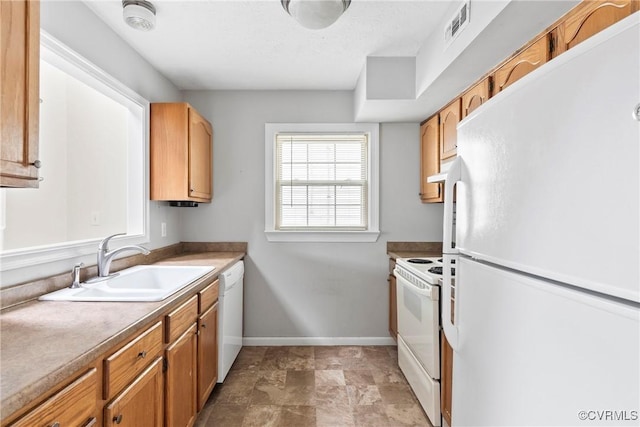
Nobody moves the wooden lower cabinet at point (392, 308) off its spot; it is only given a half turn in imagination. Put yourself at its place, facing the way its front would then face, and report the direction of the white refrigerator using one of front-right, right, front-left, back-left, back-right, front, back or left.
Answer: right

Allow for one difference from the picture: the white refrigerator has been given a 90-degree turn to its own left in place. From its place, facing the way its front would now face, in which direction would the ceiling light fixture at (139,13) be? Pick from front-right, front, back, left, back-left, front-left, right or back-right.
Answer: back-right

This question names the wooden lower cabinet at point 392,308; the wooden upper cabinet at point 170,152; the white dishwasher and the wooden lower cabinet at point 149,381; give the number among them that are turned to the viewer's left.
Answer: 1

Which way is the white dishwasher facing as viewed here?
to the viewer's right

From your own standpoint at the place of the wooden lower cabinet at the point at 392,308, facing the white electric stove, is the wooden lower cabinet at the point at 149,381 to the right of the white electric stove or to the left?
right

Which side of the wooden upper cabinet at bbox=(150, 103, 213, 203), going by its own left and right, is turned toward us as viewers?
right

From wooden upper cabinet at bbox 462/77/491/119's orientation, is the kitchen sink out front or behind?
out front

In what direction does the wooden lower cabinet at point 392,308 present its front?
to the viewer's left

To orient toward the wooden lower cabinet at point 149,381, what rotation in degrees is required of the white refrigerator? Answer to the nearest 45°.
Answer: approximately 45° to its right

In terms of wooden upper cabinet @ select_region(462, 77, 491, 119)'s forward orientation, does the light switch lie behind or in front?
in front

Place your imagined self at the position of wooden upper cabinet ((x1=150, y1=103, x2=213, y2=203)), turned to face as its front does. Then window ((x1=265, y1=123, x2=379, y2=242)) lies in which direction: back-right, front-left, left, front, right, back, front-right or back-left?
front

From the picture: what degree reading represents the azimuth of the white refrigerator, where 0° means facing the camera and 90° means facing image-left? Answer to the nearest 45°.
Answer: approximately 45°

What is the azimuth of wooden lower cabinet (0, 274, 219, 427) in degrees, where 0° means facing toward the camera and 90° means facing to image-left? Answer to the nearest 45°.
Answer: approximately 315°

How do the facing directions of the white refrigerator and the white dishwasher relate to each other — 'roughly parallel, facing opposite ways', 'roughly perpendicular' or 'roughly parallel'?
roughly parallel, facing opposite ways

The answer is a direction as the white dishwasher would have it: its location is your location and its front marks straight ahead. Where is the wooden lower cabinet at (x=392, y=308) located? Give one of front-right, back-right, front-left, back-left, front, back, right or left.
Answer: front

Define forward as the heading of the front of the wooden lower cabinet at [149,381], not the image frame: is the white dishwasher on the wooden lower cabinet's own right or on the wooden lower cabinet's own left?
on the wooden lower cabinet's own left
